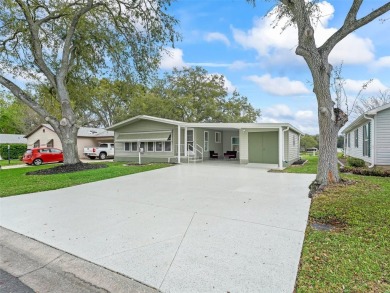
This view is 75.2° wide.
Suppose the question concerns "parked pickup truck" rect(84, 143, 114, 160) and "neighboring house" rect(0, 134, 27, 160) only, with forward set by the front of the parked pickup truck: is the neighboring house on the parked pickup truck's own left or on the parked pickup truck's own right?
on the parked pickup truck's own left

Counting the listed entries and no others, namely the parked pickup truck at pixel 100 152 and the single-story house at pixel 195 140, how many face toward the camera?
1

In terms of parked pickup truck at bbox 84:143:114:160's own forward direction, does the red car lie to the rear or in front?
to the rear

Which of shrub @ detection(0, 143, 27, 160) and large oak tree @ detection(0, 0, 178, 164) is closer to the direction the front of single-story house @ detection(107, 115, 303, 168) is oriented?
the large oak tree

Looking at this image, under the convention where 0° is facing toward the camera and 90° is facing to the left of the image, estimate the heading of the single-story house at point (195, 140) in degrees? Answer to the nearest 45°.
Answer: approximately 0°
